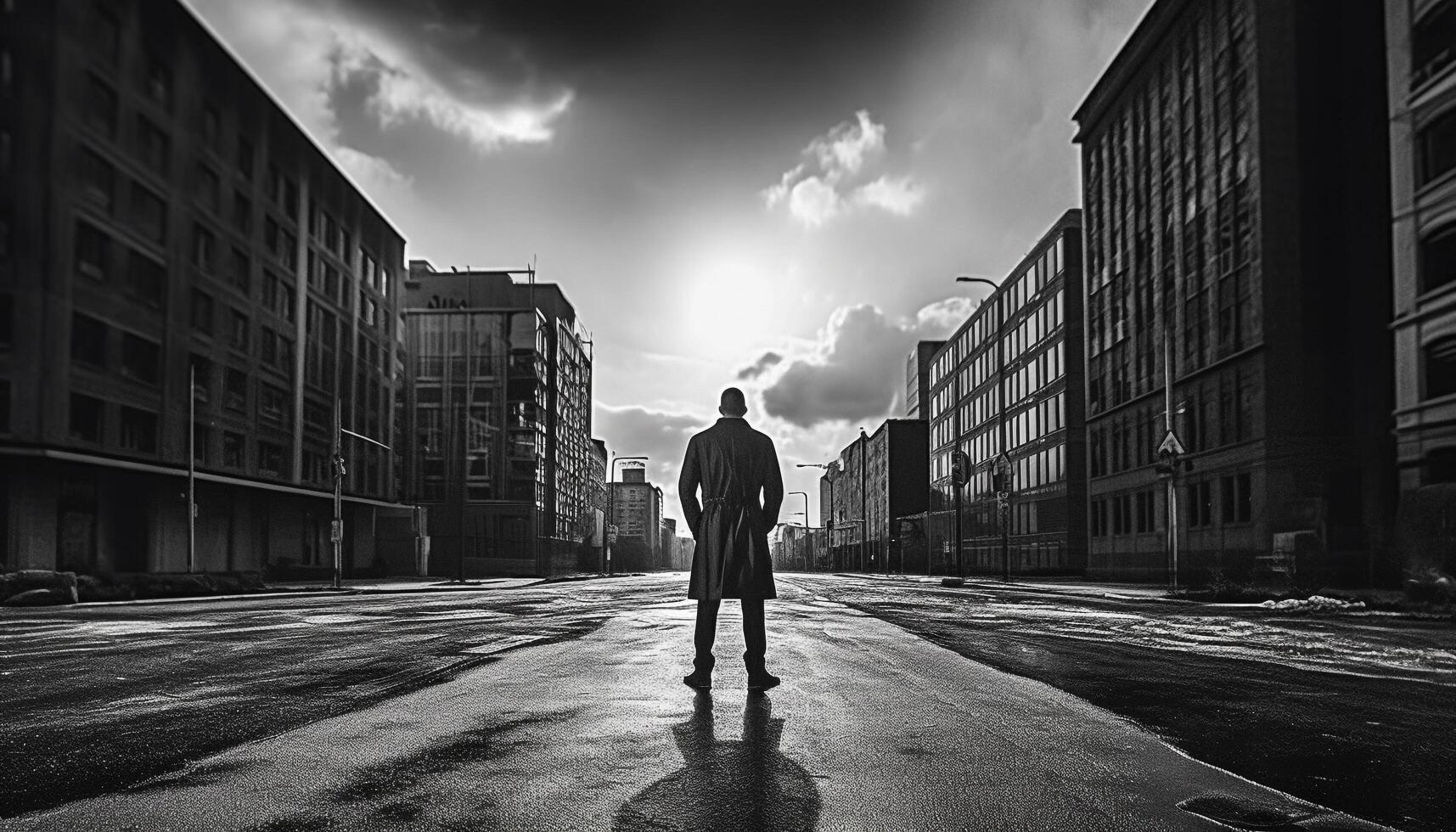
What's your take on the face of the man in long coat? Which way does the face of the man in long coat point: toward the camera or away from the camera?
away from the camera

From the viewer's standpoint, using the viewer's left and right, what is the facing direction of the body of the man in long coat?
facing away from the viewer

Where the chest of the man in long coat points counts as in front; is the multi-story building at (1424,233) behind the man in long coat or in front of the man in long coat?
in front

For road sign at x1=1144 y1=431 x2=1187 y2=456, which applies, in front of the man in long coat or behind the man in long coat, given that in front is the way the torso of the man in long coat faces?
in front
